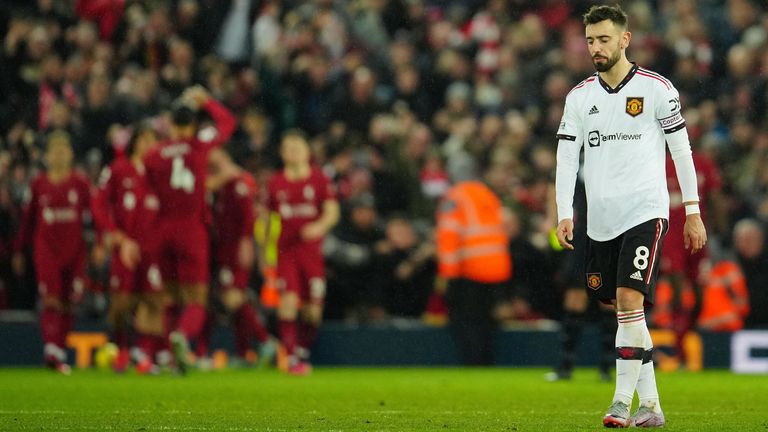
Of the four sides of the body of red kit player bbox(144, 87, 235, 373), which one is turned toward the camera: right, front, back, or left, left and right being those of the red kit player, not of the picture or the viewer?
back

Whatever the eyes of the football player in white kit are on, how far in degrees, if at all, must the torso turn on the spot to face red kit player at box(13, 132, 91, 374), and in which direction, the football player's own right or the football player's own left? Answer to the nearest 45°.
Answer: approximately 90° to the football player's own right

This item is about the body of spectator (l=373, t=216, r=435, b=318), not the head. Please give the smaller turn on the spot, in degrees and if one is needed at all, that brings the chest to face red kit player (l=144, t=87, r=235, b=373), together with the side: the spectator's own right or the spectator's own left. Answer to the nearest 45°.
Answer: approximately 45° to the spectator's own right

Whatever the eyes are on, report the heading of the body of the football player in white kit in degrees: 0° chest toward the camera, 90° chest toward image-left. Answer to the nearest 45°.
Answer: approximately 45°

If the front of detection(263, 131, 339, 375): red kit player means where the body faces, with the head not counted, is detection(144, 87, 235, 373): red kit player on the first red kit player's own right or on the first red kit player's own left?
on the first red kit player's own right
